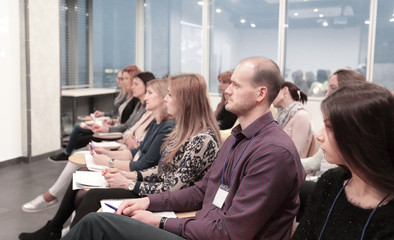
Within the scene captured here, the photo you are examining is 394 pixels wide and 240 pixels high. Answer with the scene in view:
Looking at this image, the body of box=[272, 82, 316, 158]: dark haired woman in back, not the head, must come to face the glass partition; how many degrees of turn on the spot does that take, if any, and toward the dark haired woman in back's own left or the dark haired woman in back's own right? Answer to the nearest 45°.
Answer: approximately 90° to the dark haired woman in back's own right

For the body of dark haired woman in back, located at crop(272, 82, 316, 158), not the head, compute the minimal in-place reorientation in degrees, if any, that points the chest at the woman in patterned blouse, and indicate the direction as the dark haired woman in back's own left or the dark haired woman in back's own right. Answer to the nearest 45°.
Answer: approximately 45° to the dark haired woman in back's own left

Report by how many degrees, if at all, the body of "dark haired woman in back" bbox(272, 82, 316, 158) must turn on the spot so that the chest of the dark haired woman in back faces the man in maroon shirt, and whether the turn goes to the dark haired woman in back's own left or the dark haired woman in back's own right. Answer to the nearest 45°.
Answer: approximately 90° to the dark haired woman in back's own left

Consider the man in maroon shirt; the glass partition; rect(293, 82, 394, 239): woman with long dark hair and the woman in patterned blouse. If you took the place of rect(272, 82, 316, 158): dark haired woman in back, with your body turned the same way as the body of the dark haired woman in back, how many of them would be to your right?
1

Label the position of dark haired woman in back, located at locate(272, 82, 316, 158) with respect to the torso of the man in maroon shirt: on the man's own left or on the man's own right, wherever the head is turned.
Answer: on the man's own right

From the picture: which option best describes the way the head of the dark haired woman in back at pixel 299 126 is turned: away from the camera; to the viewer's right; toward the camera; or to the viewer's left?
to the viewer's left

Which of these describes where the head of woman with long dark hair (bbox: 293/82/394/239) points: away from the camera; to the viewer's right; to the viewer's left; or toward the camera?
to the viewer's left

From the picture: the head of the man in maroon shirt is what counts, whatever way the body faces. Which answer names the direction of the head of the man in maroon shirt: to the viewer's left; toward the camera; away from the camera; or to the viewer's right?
to the viewer's left

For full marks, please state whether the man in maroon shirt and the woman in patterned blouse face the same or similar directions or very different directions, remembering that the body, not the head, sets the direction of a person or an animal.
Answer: same or similar directions

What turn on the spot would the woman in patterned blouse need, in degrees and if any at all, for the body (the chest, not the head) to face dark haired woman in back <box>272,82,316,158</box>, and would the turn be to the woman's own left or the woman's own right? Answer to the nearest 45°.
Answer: approximately 135° to the woman's own right

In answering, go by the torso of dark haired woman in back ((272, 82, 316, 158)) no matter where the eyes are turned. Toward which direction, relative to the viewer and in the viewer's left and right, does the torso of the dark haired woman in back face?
facing to the left of the viewer

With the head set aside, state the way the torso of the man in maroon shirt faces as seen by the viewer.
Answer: to the viewer's left

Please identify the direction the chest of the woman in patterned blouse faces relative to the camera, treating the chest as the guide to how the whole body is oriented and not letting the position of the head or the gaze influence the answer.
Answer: to the viewer's left

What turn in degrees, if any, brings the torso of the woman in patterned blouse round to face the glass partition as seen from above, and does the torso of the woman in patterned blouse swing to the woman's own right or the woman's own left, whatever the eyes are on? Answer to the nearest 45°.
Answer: approximately 135° to the woman's own right
